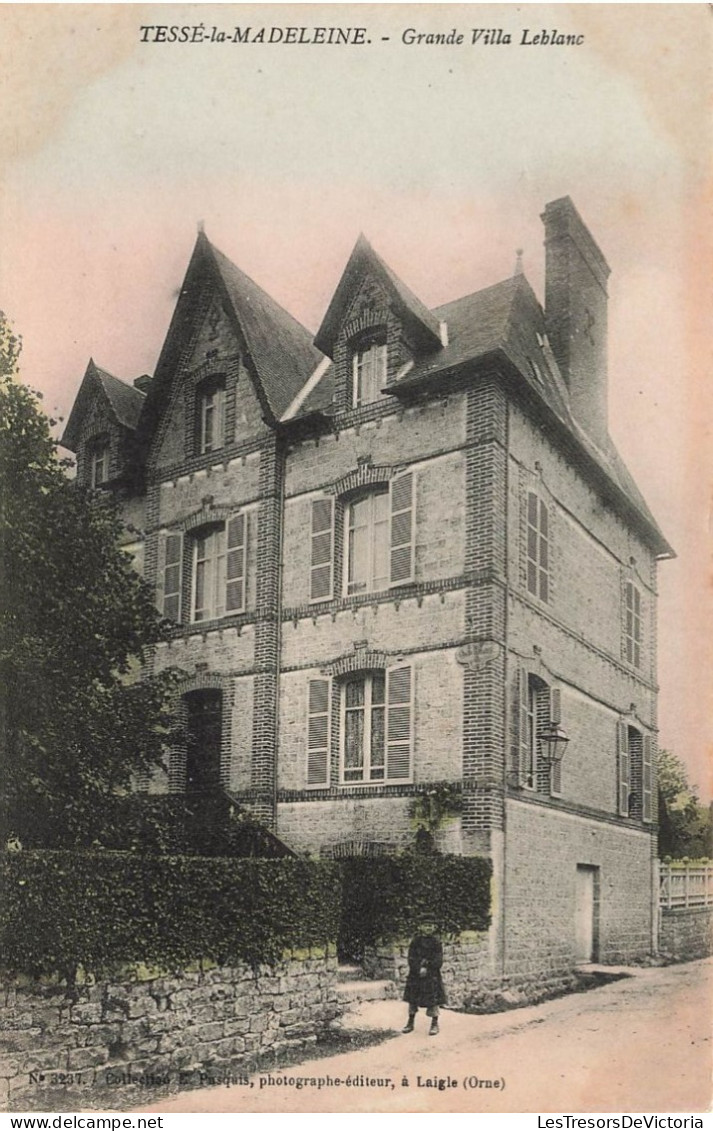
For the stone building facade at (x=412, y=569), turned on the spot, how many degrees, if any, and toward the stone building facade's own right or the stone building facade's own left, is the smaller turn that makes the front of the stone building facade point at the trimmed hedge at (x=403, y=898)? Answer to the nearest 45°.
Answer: approximately 45° to the stone building facade's own left

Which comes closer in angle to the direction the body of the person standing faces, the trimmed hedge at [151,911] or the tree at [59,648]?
the trimmed hedge

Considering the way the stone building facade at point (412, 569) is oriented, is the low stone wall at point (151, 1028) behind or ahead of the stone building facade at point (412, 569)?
ahead

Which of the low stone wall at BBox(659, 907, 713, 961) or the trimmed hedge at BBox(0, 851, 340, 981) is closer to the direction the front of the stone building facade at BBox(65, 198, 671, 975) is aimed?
the trimmed hedge

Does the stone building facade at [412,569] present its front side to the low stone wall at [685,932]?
no

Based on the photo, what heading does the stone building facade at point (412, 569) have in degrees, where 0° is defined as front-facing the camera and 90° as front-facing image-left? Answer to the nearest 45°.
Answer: approximately 45°

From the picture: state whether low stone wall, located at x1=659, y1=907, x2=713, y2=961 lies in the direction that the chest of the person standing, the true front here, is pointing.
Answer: no

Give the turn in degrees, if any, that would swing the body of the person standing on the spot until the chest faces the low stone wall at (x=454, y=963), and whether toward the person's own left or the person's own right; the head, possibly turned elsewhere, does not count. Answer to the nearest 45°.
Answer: approximately 180°

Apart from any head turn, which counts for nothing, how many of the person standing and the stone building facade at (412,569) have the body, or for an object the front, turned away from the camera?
0

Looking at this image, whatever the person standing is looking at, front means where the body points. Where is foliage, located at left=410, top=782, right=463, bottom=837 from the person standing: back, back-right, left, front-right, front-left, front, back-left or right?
back

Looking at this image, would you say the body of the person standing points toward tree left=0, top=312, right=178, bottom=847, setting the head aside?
no

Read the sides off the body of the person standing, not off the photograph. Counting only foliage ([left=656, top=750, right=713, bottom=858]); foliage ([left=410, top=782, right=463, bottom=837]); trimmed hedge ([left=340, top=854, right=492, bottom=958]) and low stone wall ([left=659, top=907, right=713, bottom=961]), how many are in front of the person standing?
0

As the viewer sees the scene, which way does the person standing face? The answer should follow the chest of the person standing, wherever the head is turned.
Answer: toward the camera
